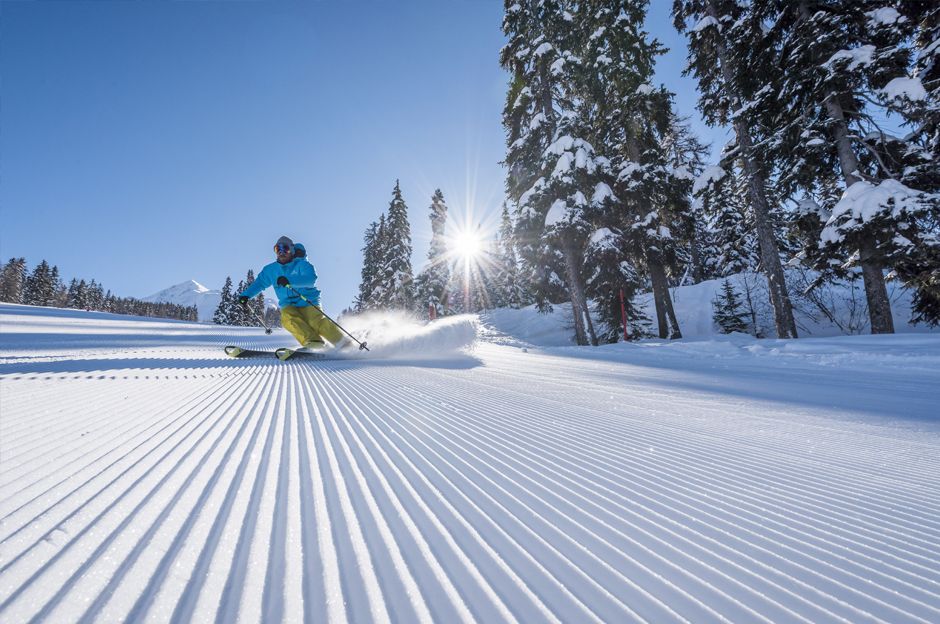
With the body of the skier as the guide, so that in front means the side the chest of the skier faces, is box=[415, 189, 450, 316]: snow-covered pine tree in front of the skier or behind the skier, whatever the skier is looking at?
behind

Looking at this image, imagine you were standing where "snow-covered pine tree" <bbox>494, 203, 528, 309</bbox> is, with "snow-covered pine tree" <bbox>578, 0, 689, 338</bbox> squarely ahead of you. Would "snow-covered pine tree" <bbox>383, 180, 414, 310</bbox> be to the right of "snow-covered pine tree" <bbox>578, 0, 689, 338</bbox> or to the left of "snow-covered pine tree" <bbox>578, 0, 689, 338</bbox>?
right

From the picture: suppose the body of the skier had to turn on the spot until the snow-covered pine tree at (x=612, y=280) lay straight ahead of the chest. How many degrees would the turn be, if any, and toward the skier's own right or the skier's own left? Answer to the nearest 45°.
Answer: approximately 135° to the skier's own left

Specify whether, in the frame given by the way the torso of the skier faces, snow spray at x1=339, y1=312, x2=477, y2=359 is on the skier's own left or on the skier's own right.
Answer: on the skier's own left

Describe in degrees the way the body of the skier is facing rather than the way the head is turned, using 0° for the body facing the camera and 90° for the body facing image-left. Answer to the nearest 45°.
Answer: approximately 45°

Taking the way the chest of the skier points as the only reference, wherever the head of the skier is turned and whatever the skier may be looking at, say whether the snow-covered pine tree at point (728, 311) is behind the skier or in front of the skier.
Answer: behind

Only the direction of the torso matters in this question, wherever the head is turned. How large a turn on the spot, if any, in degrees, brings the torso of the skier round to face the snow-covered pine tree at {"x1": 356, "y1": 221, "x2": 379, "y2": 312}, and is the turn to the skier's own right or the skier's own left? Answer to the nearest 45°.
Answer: approximately 135° to the skier's own right

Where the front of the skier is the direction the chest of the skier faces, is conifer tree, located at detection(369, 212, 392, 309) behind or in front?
behind

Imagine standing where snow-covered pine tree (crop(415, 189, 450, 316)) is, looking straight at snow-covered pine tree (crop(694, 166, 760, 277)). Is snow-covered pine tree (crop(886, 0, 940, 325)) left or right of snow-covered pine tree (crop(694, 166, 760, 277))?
right

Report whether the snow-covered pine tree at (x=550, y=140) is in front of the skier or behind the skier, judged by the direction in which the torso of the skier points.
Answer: behind

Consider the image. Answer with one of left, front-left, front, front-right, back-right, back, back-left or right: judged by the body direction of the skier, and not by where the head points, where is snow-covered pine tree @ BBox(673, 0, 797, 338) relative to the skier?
back-left
